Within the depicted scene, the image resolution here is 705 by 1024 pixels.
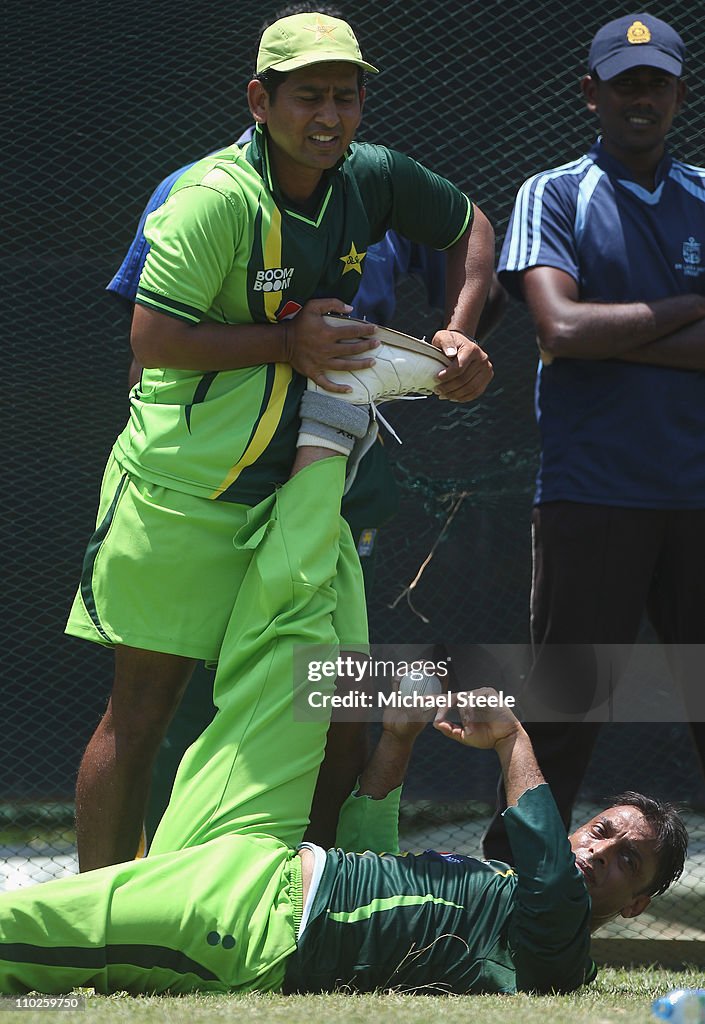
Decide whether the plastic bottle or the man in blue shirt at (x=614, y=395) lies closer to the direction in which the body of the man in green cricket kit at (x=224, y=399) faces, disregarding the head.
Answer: the plastic bottle

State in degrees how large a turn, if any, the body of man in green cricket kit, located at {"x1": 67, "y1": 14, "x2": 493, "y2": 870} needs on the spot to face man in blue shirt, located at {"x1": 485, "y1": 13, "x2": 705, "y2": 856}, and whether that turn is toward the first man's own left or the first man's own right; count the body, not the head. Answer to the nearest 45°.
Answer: approximately 90° to the first man's own left

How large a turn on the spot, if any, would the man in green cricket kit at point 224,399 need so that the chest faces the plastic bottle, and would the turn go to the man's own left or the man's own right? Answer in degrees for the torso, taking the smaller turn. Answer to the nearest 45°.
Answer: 0° — they already face it

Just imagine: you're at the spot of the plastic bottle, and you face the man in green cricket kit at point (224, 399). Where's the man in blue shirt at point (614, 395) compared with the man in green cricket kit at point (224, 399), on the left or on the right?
right

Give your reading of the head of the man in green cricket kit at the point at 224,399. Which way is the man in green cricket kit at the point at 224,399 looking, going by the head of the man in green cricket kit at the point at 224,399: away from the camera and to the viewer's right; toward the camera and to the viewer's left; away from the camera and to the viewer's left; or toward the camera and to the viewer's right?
toward the camera and to the viewer's right

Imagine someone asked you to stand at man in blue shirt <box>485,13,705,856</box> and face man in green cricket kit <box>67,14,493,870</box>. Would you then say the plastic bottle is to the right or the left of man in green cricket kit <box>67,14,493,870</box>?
left
